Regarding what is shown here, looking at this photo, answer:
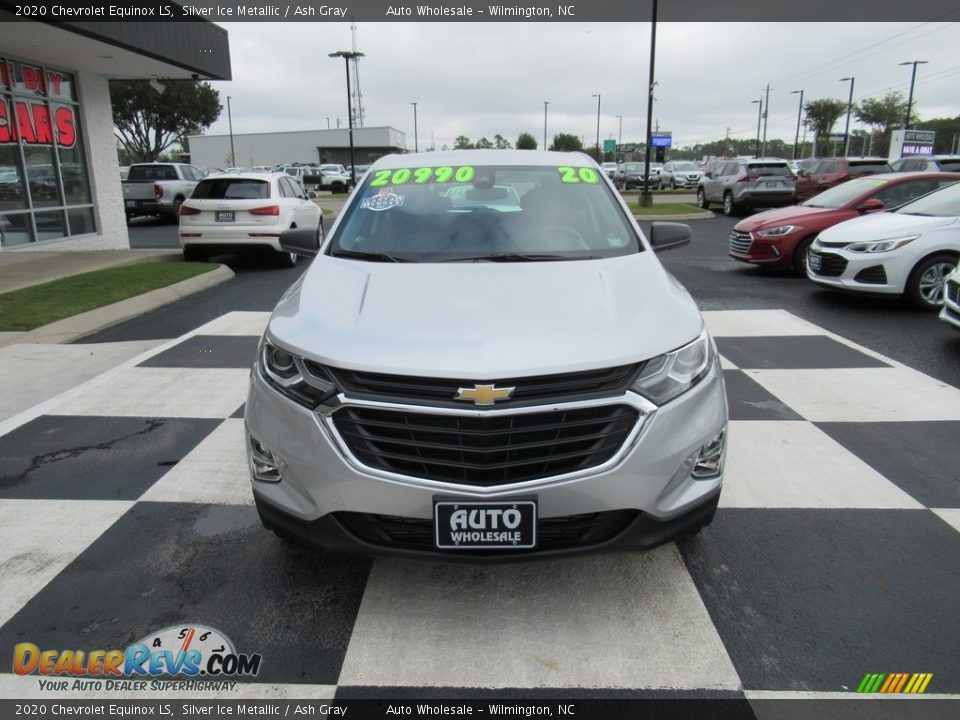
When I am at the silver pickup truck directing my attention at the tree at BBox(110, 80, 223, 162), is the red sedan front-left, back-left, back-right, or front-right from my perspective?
back-right

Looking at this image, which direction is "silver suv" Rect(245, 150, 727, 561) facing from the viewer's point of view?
toward the camera

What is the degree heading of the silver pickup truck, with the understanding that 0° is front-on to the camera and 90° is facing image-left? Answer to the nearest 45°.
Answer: approximately 225°

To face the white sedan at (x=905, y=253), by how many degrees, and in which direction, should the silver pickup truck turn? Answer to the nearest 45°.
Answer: approximately 90° to its right

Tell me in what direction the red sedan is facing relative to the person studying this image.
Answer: facing the viewer and to the left of the viewer

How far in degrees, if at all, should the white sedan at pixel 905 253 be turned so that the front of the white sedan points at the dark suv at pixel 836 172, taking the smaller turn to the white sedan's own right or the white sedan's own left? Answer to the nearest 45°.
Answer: approximately 135° to the white sedan's own right

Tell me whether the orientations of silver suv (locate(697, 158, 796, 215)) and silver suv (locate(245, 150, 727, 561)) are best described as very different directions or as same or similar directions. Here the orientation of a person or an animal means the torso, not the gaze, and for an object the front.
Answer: very different directions

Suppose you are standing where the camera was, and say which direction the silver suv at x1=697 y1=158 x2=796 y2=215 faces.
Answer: facing away from the viewer and to the left of the viewer

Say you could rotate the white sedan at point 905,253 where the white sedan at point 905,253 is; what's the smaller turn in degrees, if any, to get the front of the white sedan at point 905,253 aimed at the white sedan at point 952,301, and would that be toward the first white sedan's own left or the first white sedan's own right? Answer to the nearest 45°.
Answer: approximately 45° to the first white sedan's own left

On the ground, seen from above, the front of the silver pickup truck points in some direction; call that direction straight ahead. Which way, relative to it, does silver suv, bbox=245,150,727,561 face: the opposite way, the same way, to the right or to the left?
the opposite way

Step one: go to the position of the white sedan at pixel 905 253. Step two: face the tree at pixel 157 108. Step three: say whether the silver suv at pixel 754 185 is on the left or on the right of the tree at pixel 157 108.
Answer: right

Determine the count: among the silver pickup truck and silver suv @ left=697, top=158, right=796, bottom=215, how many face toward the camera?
0
